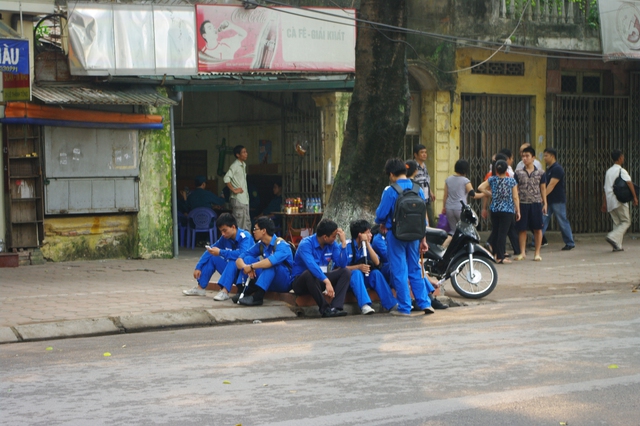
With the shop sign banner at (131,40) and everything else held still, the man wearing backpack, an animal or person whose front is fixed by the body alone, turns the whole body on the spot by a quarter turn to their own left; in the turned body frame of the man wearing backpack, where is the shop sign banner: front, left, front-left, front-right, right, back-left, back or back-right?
right

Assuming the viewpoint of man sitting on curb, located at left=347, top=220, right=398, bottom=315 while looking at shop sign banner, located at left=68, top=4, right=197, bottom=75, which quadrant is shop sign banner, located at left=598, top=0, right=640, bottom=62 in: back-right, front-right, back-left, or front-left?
front-right

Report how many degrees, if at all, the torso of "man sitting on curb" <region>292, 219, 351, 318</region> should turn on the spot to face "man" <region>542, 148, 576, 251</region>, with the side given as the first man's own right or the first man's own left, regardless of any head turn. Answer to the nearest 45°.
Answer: approximately 90° to the first man's own left

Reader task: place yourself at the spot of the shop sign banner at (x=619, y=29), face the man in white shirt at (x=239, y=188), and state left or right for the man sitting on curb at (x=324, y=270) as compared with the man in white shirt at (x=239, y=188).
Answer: left

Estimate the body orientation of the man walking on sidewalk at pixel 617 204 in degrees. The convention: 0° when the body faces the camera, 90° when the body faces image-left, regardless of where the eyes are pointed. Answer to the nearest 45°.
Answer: approximately 225°

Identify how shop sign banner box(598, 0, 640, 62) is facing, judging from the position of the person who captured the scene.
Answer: facing the viewer

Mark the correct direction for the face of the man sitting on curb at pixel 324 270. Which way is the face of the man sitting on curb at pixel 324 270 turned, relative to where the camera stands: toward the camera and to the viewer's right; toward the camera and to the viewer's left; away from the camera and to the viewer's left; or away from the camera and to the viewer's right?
toward the camera and to the viewer's right

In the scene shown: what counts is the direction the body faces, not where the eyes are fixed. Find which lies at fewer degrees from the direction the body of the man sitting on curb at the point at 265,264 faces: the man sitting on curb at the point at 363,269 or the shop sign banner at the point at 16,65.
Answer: the shop sign banner

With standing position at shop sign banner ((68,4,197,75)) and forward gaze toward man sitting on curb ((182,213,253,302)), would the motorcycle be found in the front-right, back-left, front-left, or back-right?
front-left

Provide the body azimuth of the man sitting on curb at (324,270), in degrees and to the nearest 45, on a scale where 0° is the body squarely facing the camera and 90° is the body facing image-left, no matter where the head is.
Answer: approximately 315°

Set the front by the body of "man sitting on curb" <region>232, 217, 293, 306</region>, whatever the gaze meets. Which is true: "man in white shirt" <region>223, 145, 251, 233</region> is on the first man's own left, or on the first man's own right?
on the first man's own right

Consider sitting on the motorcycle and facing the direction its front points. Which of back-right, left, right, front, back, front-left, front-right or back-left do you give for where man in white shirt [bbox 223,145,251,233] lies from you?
back
